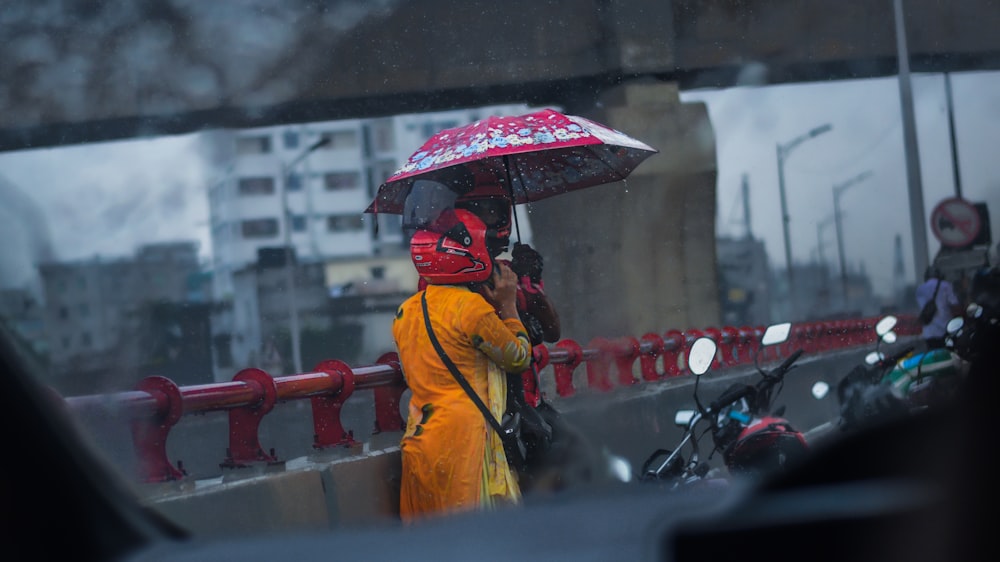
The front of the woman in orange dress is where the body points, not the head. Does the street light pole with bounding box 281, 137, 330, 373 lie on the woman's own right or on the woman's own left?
on the woman's own left

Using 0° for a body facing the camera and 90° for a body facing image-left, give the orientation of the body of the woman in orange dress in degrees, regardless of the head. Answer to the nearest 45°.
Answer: approximately 225°

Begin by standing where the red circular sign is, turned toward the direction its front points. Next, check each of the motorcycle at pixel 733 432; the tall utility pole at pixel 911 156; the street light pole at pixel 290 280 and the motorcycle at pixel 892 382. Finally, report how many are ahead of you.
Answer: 2

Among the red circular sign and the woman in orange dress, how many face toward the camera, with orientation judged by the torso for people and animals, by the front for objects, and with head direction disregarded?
1

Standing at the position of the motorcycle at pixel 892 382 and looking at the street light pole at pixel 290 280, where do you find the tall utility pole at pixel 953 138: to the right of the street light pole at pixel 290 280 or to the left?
right

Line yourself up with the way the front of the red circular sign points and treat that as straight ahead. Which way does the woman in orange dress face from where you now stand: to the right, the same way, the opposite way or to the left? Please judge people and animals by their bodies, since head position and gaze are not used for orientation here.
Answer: the opposite way

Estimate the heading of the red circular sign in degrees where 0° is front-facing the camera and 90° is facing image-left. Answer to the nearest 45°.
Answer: approximately 0°
